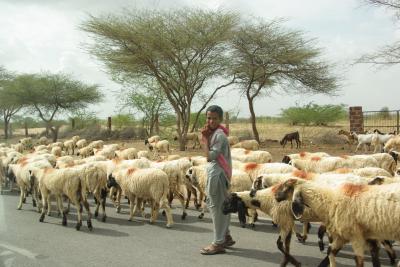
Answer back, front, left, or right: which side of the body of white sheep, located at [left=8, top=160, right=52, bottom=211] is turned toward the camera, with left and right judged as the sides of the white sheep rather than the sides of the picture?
left

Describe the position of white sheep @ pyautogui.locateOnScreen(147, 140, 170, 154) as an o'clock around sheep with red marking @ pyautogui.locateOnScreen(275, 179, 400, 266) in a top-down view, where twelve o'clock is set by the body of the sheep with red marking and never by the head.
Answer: The white sheep is roughly at 2 o'clock from the sheep with red marking.

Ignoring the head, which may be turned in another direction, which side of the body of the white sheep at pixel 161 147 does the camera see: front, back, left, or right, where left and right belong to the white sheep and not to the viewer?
left

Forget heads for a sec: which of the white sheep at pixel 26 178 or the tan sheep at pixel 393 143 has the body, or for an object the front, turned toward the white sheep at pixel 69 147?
the tan sheep at pixel 393 143

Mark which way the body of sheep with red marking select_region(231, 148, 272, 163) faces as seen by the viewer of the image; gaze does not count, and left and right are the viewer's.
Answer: facing to the left of the viewer

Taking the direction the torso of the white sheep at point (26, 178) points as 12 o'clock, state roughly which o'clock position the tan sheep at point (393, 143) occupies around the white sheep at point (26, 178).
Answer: the tan sheep at point (393, 143) is roughly at 6 o'clock from the white sheep at point (26, 178).

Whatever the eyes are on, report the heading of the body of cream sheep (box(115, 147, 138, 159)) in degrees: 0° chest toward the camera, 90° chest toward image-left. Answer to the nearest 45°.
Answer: approximately 90°

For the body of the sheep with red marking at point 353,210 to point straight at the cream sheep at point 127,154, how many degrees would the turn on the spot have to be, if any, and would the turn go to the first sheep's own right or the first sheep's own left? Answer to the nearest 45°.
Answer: approximately 45° to the first sheep's own right

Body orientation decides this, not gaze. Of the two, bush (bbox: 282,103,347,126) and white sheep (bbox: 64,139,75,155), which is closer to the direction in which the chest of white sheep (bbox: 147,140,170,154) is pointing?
the white sheep

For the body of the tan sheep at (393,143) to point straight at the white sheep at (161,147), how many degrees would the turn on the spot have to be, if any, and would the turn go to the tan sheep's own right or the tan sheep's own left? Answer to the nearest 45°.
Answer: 0° — it already faces it

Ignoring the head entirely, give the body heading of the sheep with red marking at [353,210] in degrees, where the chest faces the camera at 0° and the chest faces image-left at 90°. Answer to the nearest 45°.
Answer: approximately 90°

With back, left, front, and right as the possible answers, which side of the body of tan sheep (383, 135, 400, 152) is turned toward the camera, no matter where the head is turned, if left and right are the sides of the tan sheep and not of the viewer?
left

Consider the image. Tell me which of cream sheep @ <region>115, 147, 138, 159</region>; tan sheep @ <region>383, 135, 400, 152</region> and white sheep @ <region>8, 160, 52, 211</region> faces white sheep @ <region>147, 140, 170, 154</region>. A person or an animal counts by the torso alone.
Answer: tan sheep @ <region>383, 135, 400, 152</region>

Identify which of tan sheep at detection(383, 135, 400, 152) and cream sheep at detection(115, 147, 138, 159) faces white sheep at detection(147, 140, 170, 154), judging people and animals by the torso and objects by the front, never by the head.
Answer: tan sheep at detection(383, 135, 400, 152)

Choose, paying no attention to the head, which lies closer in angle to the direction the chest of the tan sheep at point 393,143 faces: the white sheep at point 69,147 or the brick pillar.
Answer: the white sheep
